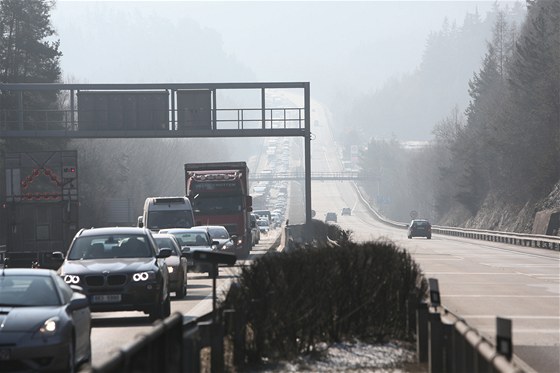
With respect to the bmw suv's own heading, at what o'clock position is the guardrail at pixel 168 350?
The guardrail is roughly at 12 o'clock from the bmw suv.

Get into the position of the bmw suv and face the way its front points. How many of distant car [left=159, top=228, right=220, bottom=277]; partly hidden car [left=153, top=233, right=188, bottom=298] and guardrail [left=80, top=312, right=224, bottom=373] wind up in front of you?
1

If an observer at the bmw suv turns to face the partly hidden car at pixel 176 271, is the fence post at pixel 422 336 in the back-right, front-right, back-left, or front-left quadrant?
back-right

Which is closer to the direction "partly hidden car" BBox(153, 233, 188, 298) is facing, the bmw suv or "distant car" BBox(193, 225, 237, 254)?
the bmw suv

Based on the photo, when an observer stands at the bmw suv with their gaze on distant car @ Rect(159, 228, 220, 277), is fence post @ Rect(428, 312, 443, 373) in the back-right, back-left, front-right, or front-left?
back-right

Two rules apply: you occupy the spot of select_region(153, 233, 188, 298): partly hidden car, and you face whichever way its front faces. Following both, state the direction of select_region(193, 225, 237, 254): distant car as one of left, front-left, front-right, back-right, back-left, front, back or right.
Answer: back

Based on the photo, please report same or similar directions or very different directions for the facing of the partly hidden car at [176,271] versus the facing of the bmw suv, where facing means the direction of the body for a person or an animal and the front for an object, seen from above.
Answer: same or similar directions

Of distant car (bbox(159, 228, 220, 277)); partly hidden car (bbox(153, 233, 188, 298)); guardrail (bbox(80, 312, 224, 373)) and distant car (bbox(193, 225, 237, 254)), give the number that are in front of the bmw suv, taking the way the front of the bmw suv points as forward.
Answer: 1

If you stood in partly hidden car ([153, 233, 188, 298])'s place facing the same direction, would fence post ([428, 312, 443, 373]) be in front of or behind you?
in front

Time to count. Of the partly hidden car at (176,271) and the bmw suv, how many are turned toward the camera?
2

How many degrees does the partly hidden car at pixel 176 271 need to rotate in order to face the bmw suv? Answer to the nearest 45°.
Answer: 0° — it already faces it

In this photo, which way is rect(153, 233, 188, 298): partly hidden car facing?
toward the camera

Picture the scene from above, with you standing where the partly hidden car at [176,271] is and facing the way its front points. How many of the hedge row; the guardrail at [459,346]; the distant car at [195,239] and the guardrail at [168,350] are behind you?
1

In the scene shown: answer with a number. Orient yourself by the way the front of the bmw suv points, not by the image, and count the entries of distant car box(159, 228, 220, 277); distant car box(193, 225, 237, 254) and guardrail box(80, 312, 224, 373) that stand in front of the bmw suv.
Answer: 1

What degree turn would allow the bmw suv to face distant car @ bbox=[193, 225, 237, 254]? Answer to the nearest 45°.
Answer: approximately 180°

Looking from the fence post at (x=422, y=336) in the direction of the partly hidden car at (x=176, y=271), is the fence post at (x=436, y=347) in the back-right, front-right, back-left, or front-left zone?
back-left

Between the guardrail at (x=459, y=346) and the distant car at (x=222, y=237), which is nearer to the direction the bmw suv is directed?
the guardrail

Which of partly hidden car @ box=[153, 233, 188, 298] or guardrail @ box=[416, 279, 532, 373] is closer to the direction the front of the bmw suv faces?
the guardrail

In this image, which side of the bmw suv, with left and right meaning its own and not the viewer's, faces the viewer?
front
